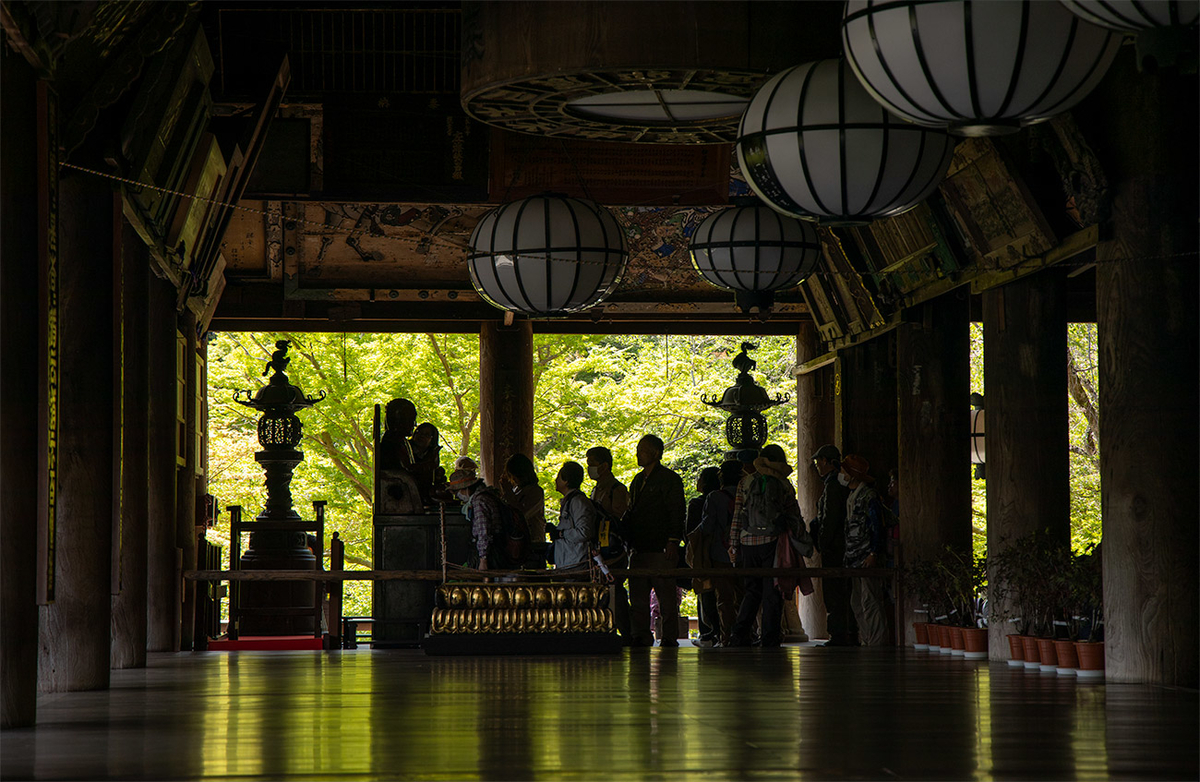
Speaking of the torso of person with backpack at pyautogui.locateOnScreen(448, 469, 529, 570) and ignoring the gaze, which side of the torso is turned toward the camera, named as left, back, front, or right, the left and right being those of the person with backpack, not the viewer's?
left

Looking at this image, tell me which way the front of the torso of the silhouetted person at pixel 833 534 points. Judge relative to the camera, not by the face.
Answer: to the viewer's left

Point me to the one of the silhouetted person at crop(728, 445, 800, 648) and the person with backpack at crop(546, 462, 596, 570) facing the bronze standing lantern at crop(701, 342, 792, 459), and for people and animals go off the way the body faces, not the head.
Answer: the silhouetted person

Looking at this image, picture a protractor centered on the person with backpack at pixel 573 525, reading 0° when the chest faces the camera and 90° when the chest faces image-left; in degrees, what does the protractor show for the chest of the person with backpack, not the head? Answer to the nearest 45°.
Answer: approximately 90°

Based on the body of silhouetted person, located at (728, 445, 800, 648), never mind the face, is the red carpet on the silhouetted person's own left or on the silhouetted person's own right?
on the silhouetted person's own left

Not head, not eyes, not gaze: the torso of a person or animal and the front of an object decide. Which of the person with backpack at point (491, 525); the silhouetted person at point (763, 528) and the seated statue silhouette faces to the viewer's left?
the person with backpack

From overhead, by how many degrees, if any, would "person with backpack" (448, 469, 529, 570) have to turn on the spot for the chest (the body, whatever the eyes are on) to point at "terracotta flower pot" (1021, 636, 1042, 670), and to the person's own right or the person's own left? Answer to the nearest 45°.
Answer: approximately 135° to the person's own left

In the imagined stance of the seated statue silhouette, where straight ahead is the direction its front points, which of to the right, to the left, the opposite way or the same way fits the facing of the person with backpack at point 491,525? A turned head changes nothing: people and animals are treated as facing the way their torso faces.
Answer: the opposite way

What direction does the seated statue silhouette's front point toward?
to the viewer's right

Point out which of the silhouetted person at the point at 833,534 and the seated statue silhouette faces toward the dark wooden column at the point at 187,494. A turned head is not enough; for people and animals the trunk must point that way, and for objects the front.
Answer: the silhouetted person

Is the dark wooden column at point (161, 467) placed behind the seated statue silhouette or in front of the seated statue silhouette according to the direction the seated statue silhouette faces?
behind

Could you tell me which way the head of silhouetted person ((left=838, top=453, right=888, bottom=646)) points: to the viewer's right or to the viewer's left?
to the viewer's left

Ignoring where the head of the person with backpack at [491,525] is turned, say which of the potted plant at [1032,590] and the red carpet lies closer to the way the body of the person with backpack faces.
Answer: the red carpet
